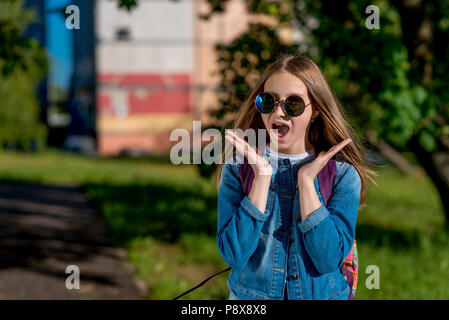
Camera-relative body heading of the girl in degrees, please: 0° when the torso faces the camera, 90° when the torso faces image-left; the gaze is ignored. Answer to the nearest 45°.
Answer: approximately 0°

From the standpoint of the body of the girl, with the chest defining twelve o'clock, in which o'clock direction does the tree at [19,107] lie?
The tree is roughly at 5 o'clock from the girl.

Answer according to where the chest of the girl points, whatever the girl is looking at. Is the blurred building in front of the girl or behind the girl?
behind

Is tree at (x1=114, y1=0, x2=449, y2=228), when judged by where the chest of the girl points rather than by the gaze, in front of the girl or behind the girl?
behind

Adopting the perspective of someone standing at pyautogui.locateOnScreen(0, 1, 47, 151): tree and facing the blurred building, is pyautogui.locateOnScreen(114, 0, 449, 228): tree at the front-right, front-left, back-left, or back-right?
back-right
